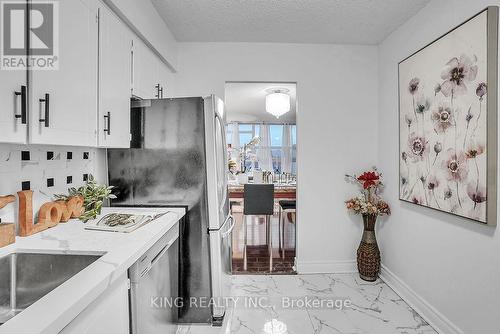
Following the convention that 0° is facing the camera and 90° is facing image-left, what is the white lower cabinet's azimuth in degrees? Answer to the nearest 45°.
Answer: approximately 270°

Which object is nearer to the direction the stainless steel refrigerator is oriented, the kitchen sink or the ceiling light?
the ceiling light

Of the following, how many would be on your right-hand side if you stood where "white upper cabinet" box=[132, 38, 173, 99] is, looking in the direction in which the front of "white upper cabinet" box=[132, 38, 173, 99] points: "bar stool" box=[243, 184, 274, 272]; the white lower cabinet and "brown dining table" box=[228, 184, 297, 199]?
1

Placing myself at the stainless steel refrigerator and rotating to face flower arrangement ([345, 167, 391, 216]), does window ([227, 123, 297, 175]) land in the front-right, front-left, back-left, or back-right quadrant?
front-left

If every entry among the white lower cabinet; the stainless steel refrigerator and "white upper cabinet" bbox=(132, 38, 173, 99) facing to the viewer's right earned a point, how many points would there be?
3

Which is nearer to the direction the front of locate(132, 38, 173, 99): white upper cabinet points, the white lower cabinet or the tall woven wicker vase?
the tall woven wicker vase

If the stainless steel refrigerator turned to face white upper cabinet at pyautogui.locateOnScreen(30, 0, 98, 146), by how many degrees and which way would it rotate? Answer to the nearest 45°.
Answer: approximately 135° to its right

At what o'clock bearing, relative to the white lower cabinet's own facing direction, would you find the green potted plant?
The green potted plant is roughly at 9 o'clock from the white lower cabinet.

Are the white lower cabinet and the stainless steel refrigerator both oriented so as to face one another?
no

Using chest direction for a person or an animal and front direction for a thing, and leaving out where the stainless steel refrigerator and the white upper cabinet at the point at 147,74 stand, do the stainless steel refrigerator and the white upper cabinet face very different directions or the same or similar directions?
same or similar directions

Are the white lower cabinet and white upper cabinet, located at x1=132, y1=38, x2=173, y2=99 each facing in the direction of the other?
no

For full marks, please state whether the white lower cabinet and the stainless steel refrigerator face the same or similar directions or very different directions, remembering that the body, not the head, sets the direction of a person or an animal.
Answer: same or similar directions

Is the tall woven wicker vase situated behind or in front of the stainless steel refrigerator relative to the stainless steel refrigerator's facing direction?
in front

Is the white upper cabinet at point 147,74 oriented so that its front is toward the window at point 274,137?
no

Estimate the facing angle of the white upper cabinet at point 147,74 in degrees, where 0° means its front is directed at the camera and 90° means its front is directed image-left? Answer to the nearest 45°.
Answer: approximately 270°

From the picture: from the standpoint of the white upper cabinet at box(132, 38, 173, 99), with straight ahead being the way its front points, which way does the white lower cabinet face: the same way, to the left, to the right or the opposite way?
the same way

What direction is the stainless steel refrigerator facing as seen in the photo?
to the viewer's right
